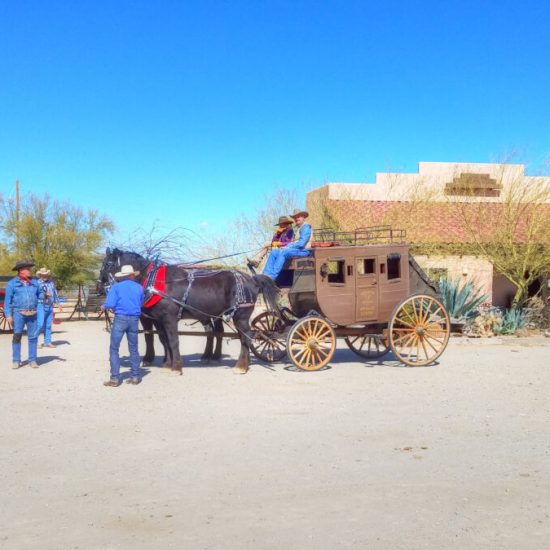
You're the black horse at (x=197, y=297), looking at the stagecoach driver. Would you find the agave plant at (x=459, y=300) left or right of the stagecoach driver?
left

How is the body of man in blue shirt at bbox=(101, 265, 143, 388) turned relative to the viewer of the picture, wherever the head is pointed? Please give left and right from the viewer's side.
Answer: facing away from the viewer and to the left of the viewer

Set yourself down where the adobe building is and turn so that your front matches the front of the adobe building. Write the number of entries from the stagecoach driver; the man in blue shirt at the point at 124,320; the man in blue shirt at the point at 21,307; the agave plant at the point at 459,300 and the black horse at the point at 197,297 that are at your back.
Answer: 0

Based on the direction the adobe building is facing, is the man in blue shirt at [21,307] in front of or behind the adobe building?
in front

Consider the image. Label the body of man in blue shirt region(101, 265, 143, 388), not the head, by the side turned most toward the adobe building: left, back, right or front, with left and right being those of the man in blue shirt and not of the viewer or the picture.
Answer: right

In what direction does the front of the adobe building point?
toward the camera

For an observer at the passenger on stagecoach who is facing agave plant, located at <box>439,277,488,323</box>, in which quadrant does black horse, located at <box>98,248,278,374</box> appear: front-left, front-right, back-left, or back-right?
back-left

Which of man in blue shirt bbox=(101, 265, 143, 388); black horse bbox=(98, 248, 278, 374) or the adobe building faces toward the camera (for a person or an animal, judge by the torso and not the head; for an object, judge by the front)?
the adobe building

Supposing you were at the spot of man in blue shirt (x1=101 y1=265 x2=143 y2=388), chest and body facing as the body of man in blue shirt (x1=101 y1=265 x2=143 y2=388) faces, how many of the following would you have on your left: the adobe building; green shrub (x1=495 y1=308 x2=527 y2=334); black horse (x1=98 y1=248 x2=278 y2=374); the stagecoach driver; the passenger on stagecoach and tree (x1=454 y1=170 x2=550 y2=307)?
0

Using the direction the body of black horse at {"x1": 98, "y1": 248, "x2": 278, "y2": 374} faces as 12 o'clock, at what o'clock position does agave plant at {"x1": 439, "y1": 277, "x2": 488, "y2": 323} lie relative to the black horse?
The agave plant is roughly at 5 o'clock from the black horse.

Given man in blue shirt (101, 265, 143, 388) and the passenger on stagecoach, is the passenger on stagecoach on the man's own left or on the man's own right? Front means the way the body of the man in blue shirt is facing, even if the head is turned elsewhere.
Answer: on the man's own right

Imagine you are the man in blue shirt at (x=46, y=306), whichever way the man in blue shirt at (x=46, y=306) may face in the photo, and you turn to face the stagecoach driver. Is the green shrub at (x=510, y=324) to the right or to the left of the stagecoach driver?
left

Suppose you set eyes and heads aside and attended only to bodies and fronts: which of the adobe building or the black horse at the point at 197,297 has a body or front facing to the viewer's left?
the black horse

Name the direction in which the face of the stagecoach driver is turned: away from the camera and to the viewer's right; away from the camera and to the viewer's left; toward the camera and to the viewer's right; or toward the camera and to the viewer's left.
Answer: toward the camera and to the viewer's left

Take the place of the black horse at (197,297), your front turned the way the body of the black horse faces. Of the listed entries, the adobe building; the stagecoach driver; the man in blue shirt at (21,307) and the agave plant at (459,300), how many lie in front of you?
1

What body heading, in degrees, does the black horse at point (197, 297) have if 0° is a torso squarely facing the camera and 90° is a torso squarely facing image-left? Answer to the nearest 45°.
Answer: approximately 90°
